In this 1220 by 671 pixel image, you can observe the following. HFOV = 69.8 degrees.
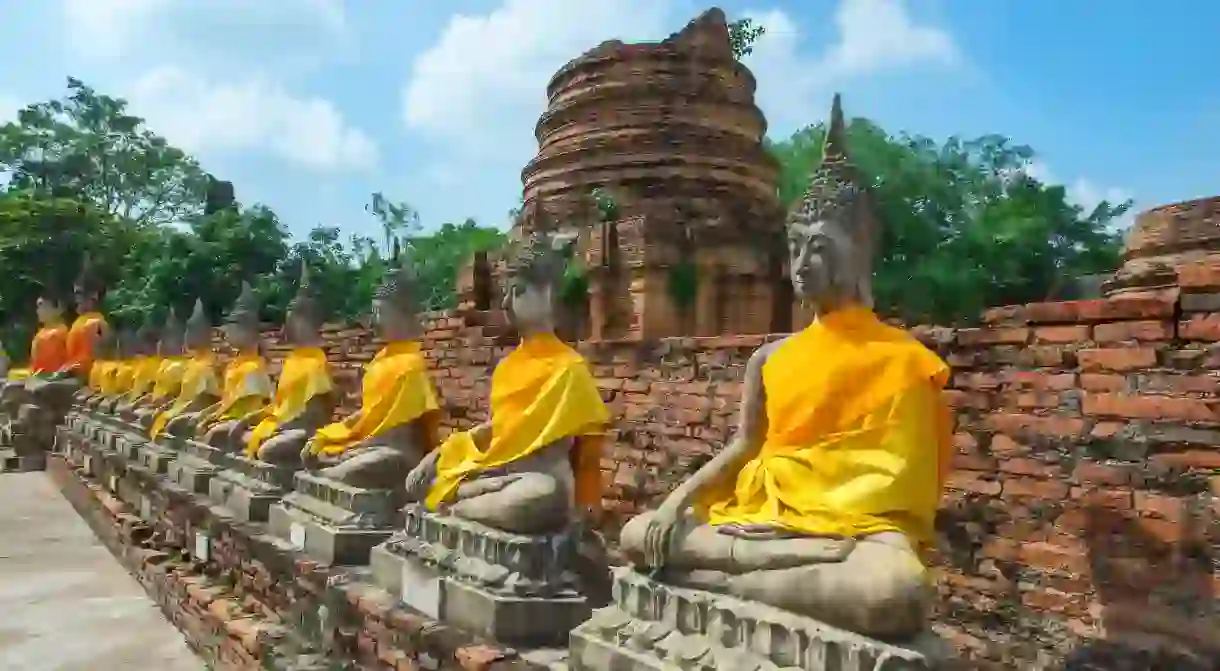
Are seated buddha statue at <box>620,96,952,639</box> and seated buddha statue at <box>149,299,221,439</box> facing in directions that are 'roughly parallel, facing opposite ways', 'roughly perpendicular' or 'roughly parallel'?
roughly parallel

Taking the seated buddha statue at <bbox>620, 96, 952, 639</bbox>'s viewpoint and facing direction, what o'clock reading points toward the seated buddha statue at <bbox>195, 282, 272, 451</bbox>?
the seated buddha statue at <bbox>195, 282, 272, 451</bbox> is roughly at 3 o'clock from the seated buddha statue at <bbox>620, 96, 952, 639</bbox>.

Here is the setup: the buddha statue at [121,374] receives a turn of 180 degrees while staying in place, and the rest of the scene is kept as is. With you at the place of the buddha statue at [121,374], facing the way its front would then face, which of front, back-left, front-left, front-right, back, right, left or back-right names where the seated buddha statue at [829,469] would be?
right

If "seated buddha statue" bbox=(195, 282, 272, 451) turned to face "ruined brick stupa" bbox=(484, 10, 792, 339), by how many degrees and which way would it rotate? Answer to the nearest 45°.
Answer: approximately 180°

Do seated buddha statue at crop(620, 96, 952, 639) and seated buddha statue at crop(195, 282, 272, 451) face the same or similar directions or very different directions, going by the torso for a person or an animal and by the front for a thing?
same or similar directions

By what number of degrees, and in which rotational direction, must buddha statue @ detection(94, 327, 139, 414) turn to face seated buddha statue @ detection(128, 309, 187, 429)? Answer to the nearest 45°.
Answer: approximately 90° to its left

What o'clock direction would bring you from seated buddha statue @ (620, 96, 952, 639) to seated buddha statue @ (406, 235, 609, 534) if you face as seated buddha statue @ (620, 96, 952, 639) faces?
seated buddha statue @ (406, 235, 609, 534) is roughly at 3 o'clock from seated buddha statue @ (620, 96, 952, 639).

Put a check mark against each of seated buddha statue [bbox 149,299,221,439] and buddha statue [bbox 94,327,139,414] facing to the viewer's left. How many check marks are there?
2

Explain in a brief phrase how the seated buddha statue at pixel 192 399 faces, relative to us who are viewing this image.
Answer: facing to the left of the viewer

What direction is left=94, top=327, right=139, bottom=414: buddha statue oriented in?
to the viewer's left

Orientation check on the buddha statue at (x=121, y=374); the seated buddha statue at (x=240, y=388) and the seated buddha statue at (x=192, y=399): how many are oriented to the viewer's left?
3

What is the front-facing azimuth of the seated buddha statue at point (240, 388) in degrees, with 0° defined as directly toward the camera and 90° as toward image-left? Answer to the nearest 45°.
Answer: approximately 90°

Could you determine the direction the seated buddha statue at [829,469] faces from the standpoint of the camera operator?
facing the viewer and to the left of the viewer

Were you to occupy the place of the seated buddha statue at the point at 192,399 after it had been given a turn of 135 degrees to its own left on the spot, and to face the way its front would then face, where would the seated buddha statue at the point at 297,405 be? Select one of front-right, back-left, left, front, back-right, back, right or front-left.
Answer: front-right

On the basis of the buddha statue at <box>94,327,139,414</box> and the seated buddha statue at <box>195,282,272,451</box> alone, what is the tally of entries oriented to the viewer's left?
2

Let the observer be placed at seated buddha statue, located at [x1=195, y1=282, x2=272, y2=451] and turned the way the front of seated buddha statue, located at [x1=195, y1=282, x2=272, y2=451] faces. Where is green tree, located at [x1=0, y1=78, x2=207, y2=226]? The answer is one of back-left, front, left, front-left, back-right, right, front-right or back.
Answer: right
